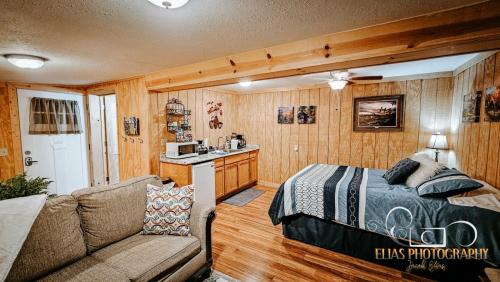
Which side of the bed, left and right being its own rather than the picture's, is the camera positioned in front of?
left

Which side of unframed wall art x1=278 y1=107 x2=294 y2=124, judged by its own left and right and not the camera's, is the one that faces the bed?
front

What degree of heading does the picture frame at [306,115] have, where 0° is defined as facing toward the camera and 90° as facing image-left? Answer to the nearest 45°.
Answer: approximately 0°

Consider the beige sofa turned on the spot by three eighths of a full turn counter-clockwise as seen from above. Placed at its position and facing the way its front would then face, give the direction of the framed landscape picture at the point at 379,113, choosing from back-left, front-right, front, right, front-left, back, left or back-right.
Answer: right

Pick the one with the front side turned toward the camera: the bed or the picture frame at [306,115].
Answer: the picture frame

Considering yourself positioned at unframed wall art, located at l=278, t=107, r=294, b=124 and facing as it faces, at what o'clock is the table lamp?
The table lamp is roughly at 10 o'clock from the unframed wall art.

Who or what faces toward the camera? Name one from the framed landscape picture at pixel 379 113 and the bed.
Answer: the framed landscape picture

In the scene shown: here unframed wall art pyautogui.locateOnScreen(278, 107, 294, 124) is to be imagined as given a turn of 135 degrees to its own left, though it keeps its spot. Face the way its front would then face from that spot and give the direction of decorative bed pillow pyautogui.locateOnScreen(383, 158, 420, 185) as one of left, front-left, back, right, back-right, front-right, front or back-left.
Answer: right

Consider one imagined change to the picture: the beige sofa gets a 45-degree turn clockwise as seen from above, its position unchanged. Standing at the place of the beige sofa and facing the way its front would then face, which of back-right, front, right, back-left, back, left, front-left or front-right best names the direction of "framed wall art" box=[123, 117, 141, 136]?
back

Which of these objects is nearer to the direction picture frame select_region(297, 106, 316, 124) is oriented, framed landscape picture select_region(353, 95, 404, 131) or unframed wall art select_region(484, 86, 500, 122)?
the unframed wall art

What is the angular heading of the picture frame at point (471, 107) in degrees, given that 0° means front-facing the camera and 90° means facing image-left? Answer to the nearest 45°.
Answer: approximately 45°

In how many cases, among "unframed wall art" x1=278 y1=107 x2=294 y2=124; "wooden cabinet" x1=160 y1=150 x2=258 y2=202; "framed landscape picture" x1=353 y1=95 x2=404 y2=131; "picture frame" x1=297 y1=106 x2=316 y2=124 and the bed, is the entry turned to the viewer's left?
1

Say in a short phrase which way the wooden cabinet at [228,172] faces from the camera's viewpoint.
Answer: facing the viewer and to the right of the viewer

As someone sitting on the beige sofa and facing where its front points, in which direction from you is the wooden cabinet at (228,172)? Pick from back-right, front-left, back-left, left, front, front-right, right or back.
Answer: left

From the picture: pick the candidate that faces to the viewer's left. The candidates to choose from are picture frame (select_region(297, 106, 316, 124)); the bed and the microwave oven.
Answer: the bed

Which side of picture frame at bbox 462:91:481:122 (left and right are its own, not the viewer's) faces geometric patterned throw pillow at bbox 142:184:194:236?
front

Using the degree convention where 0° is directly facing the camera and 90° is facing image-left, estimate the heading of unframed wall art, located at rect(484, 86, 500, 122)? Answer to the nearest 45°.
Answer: approximately 45°
